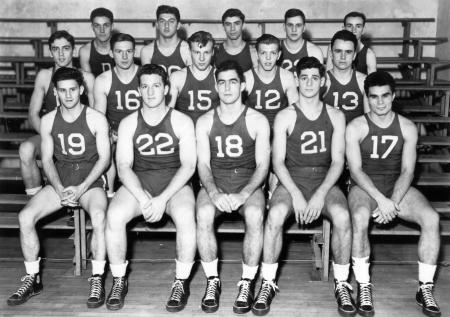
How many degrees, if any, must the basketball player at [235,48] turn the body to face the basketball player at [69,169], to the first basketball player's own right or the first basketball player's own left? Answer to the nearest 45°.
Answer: approximately 45° to the first basketball player's own right

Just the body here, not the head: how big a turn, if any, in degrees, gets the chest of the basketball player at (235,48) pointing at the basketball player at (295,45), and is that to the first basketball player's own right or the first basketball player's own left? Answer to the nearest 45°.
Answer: approximately 90° to the first basketball player's own left

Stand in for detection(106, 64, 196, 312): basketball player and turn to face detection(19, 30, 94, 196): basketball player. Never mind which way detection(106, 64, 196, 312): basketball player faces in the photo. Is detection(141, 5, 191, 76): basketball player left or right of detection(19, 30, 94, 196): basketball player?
right

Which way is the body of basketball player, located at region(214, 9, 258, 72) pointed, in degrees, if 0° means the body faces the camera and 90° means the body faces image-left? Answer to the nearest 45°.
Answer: approximately 0°

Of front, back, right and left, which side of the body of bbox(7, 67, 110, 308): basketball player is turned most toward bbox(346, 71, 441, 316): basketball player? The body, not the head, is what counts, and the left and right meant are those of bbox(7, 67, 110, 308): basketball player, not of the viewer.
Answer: left

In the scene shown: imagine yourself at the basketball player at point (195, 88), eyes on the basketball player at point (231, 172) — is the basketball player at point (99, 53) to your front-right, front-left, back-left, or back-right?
back-right
